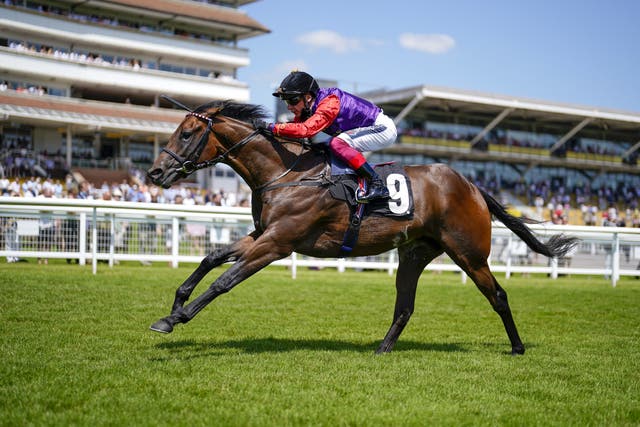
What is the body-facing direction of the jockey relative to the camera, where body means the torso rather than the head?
to the viewer's left

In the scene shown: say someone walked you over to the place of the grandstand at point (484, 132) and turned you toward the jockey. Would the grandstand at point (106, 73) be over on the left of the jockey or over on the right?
right

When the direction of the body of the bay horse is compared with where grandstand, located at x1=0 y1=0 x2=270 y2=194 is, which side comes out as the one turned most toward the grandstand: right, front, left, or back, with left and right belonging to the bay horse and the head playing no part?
right

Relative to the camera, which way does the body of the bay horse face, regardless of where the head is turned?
to the viewer's left

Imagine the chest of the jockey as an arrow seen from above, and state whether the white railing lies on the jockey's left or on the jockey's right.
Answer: on the jockey's right
